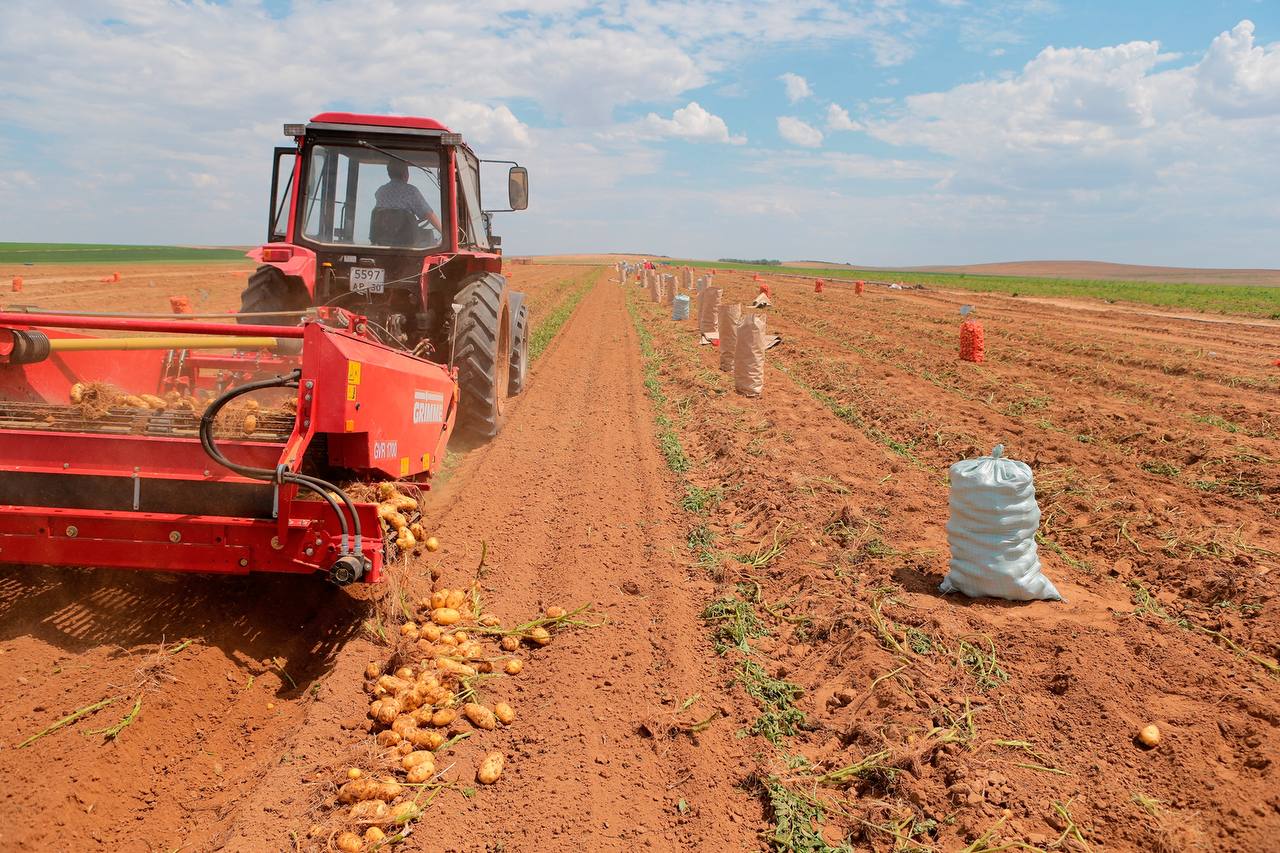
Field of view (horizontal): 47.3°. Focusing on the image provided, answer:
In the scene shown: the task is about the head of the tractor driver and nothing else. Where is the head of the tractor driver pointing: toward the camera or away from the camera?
away from the camera

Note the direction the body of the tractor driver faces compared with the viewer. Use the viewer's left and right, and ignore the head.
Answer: facing away from the viewer

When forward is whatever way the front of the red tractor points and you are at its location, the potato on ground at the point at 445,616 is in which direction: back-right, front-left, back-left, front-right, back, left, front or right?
back

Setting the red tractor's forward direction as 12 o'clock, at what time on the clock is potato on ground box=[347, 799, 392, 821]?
The potato on ground is roughly at 6 o'clock from the red tractor.

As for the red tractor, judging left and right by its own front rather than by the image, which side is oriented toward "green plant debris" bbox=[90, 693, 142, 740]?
back

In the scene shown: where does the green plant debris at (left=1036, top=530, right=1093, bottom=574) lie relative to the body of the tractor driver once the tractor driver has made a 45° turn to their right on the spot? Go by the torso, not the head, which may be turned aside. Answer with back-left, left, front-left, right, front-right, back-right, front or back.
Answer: right

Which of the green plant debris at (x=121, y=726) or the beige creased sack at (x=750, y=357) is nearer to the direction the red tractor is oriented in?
the beige creased sack

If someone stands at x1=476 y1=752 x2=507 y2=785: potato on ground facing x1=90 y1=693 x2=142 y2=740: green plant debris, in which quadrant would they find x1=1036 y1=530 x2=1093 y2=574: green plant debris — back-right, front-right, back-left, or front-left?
back-right

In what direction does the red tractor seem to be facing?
away from the camera
